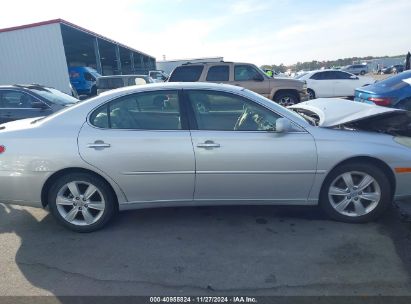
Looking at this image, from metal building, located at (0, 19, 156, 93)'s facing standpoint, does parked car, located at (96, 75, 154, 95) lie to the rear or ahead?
ahead

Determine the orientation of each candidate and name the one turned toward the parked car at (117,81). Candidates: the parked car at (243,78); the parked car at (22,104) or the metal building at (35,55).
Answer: the metal building

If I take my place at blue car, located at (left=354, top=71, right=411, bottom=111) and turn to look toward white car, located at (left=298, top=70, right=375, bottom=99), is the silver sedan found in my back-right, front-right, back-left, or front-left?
back-left

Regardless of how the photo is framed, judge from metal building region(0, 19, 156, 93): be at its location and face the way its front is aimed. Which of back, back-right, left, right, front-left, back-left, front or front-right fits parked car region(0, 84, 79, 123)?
front-right

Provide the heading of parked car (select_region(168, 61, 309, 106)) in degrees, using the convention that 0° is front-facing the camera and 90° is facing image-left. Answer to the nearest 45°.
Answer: approximately 270°

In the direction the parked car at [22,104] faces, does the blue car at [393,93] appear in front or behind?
in front

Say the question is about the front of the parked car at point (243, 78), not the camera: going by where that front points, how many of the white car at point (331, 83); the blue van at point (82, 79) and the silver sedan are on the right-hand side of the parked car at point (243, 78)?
1

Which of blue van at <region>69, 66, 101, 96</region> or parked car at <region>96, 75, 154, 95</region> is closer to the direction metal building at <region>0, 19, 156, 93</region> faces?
the parked car

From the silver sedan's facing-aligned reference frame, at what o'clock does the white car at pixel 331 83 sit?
The white car is roughly at 10 o'clock from the silver sedan.

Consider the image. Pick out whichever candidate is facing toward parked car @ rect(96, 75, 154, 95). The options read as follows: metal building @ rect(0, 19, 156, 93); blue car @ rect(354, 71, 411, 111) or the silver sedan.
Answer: the metal building

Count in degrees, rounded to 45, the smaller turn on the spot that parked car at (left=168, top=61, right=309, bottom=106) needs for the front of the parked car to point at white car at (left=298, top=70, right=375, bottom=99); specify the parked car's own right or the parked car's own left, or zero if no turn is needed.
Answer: approximately 45° to the parked car's own left
